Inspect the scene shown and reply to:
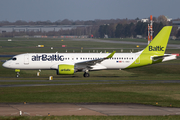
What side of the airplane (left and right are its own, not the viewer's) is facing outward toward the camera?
left
